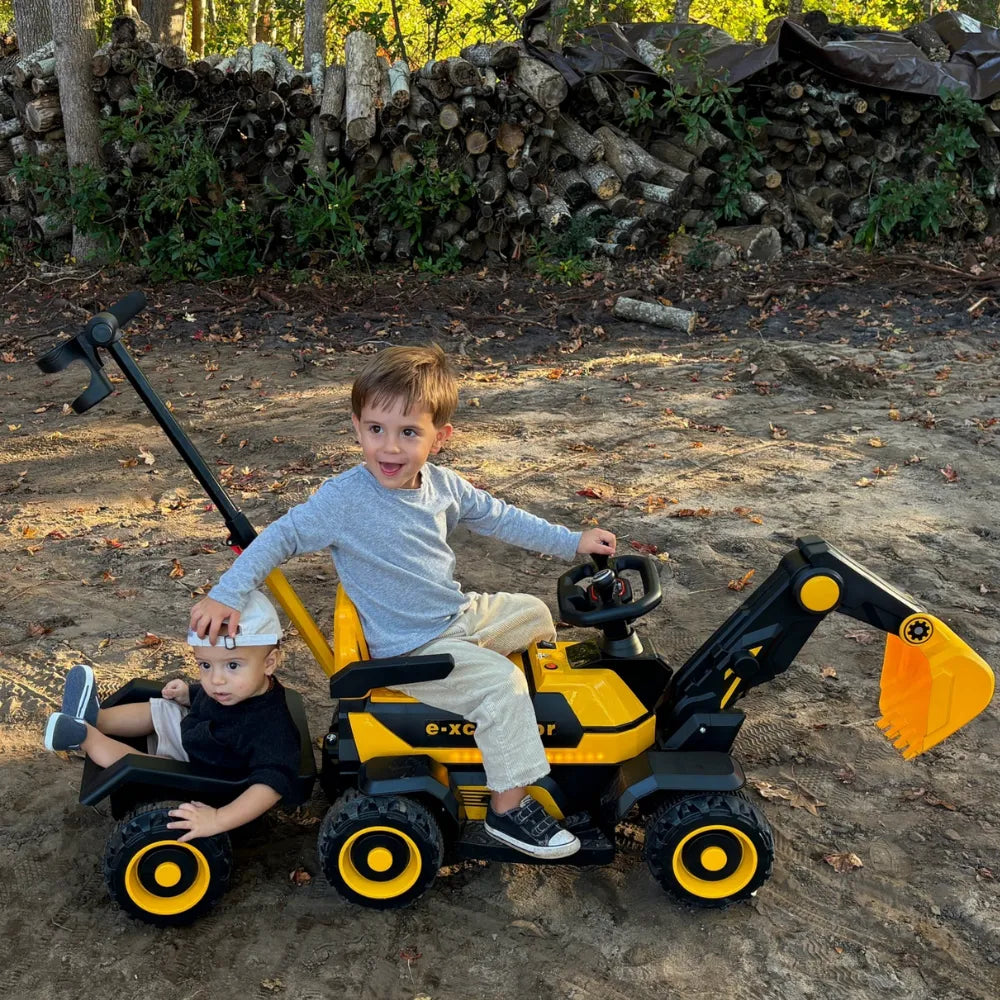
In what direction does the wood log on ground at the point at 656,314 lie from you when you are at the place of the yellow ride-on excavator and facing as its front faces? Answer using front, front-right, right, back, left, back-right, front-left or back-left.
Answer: left

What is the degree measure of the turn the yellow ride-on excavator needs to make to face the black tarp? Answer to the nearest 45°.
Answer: approximately 90° to its left

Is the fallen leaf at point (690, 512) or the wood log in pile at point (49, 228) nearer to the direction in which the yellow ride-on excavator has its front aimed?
the fallen leaf

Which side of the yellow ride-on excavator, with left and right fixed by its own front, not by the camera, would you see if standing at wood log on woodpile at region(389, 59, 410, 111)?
left

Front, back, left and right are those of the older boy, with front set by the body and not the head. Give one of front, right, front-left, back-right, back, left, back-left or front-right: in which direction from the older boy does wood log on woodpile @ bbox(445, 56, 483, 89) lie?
back-left

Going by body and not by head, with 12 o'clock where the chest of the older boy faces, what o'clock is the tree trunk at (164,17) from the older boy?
The tree trunk is roughly at 7 o'clock from the older boy.

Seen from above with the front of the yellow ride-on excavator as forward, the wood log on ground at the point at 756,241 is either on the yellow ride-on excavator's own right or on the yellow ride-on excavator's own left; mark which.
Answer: on the yellow ride-on excavator's own left

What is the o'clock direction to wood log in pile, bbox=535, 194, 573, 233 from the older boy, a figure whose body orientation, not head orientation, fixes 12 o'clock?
The wood log in pile is roughly at 8 o'clock from the older boy.

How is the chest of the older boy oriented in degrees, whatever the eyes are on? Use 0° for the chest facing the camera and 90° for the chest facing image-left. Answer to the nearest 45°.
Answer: approximately 315°

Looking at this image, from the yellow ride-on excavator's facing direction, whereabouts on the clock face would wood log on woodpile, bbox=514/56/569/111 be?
The wood log on woodpile is roughly at 9 o'clock from the yellow ride-on excavator.

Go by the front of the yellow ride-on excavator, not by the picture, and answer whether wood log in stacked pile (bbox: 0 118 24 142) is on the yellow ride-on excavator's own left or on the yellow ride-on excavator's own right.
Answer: on the yellow ride-on excavator's own left

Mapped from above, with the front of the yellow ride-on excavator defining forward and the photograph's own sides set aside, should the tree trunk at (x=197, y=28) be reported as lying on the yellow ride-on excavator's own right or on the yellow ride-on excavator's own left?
on the yellow ride-on excavator's own left

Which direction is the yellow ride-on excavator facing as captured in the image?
to the viewer's right
